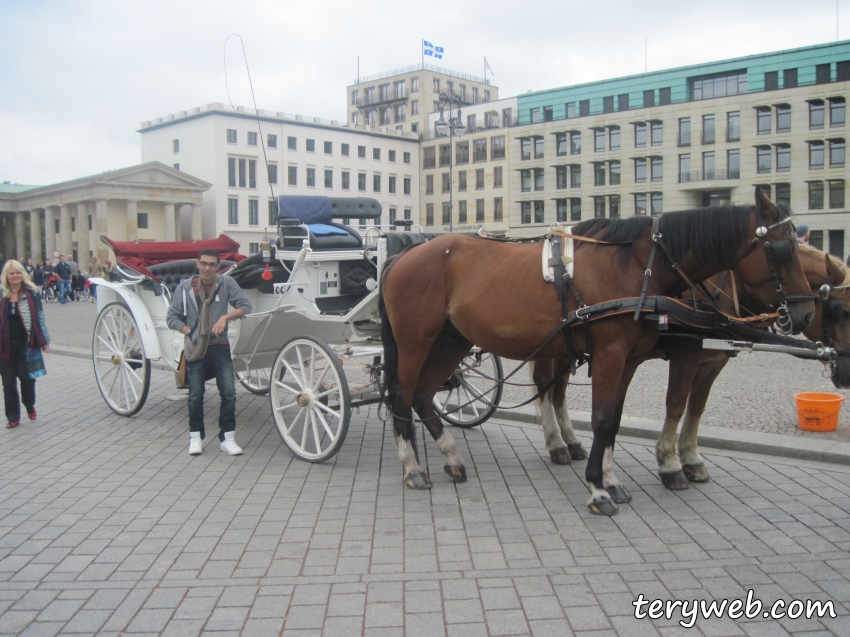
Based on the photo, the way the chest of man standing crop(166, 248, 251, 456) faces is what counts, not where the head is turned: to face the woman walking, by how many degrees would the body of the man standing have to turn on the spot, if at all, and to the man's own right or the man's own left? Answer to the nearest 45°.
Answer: approximately 135° to the man's own right

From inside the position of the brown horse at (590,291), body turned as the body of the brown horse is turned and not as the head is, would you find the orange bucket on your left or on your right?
on your left

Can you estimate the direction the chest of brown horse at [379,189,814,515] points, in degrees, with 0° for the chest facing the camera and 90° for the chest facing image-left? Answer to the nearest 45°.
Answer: approximately 270°

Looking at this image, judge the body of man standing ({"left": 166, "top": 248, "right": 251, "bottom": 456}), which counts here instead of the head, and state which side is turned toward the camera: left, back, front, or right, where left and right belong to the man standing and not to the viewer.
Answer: front

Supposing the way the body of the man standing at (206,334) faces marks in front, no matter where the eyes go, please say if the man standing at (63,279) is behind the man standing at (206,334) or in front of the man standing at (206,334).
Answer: behind

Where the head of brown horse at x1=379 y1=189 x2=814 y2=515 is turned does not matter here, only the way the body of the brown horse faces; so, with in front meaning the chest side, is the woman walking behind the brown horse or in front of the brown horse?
behind

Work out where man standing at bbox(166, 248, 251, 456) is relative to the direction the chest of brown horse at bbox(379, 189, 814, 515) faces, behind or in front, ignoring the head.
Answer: behind

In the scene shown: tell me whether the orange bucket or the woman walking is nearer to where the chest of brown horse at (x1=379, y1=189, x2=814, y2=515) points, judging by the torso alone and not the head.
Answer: the orange bucket

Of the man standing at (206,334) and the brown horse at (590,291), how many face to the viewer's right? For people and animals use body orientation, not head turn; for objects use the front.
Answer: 1

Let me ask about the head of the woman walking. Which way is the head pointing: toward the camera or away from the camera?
toward the camera

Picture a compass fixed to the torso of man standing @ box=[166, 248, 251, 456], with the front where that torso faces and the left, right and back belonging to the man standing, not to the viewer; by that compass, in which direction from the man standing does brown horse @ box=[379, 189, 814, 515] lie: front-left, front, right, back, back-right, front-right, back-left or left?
front-left

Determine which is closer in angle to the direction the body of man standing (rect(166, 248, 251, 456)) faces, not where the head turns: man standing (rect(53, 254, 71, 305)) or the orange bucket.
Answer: the orange bucket

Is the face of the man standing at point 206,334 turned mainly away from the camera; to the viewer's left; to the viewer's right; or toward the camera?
toward the camera
